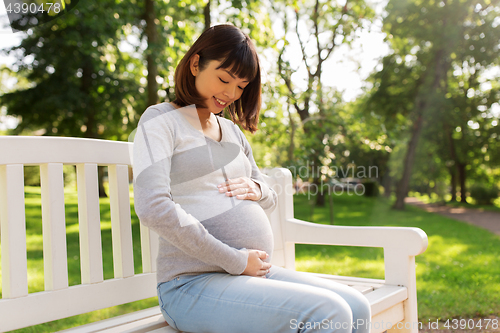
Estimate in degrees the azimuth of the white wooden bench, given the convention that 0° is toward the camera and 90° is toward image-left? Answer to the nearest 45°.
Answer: approximately 315°

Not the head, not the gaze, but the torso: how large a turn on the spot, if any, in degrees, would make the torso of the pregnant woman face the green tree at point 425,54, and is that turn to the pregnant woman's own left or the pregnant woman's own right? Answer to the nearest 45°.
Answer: approximately 90° to the pregnant woman's own left

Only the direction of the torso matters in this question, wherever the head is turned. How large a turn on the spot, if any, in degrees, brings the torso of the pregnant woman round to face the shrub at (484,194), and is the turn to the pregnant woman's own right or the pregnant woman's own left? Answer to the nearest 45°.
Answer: approximately 90° to the pregnant woman's own left

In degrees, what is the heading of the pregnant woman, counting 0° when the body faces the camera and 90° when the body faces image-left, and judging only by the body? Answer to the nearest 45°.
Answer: approximately 315°

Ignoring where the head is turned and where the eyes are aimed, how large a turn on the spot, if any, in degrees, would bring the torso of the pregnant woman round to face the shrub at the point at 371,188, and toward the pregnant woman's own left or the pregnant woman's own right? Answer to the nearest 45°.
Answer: approximately 135° to the pregnant woman's own left

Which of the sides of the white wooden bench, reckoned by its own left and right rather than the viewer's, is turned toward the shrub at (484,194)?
left
